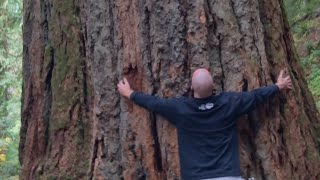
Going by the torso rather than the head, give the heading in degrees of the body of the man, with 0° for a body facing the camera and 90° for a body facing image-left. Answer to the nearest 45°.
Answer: approximately 180°

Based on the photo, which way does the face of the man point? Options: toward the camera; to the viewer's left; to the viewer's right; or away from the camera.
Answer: away from the camera
